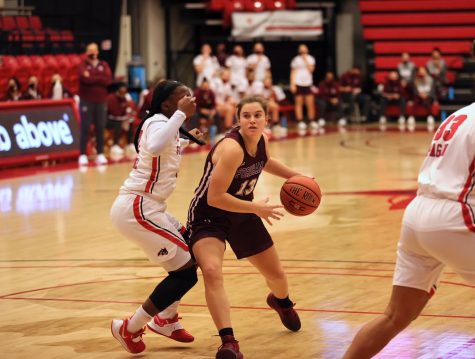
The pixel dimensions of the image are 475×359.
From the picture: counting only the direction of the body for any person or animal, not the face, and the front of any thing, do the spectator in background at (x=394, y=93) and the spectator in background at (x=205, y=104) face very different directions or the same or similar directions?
same or similar directions

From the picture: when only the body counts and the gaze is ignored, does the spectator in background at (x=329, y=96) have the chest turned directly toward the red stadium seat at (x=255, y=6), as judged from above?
no

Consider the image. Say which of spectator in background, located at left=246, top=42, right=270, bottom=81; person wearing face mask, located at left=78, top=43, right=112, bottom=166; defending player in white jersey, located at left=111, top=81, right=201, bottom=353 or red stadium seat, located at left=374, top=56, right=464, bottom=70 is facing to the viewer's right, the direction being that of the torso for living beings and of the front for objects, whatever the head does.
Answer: the defending player in white jersey

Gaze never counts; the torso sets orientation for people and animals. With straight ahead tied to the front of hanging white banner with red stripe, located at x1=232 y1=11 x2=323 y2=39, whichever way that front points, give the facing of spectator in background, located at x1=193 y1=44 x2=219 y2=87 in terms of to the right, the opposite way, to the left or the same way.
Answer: the same way

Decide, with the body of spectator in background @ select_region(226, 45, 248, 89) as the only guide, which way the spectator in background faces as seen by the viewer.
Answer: toward the camera

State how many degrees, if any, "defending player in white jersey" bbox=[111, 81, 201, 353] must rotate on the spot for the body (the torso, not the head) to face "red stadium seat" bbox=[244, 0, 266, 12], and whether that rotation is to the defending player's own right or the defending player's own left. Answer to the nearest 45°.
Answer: approximately 90° to the defending player's own left

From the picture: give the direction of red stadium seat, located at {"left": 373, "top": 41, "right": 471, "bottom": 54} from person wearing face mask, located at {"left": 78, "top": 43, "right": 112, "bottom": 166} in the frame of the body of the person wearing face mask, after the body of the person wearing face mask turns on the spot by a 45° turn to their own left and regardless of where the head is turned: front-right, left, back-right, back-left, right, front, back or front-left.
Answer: left

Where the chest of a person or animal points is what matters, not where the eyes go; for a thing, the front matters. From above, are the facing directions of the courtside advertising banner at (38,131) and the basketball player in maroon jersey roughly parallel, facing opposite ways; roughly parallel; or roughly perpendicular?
roughly parallel

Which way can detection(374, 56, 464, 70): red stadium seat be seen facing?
toward the camera

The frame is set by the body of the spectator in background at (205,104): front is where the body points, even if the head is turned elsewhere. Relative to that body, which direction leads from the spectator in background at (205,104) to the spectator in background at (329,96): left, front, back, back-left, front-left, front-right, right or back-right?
back-left

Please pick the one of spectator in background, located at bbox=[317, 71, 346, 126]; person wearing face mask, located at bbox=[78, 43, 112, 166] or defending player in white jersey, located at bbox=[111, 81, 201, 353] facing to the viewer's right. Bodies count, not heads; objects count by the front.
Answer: the defending player in white jersey

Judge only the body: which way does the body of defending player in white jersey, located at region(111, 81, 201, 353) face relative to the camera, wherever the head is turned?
to the viewer's right

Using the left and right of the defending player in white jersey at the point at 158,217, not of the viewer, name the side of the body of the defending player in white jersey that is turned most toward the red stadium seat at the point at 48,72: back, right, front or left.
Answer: left

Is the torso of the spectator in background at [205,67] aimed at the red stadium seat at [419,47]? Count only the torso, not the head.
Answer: no

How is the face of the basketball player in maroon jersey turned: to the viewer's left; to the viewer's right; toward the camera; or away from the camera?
toward the camera

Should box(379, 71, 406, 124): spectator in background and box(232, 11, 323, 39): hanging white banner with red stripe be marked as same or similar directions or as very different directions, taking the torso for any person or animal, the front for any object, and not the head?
same or similar directions

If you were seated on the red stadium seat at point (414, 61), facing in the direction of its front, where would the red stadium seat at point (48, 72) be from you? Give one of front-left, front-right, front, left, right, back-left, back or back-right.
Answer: front-right

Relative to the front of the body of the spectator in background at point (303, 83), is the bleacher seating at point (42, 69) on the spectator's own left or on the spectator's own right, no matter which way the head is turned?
on the spectator's own right

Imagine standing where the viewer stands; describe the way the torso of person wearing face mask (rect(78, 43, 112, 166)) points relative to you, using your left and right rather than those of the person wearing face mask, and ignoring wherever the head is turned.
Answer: facing the viewer

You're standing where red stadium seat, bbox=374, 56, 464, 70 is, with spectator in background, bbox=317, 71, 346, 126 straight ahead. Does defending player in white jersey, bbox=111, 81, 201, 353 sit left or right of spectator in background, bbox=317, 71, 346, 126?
left

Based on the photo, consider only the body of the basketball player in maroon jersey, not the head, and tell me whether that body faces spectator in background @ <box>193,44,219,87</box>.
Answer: no

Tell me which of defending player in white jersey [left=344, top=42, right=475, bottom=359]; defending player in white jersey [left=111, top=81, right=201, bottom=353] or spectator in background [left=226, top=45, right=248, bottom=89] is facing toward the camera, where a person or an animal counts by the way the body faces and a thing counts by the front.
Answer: the spectator in background
